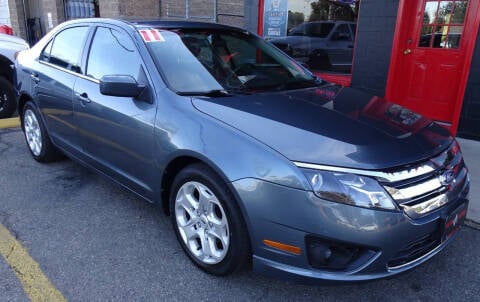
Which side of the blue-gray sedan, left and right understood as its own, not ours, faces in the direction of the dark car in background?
back

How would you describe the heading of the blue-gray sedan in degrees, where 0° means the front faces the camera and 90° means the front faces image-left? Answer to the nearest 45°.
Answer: approximately 315°
